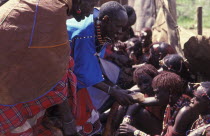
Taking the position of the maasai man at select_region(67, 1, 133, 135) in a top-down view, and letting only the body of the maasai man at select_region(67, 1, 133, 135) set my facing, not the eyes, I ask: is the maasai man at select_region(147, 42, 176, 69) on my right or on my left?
on my left

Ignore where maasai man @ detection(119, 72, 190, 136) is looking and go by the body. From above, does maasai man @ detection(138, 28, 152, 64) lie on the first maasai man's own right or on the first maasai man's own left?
on the first maasai man's own right

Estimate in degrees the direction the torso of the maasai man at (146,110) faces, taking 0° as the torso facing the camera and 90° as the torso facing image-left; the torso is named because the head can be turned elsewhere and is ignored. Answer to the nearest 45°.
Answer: approximately 45°

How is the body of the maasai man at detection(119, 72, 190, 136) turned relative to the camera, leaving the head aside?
to the viewer's left

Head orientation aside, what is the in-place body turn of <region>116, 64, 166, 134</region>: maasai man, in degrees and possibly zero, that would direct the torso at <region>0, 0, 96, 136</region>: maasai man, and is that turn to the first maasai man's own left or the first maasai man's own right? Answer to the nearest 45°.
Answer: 0° — they already face them

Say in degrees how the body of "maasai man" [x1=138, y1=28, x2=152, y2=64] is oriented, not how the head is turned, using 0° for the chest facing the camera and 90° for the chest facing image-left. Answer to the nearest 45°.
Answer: approximately 45°

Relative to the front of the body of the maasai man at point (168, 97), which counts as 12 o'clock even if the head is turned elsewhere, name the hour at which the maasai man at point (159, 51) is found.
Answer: the maasai man at point (159, 51) is roughly at 3 o'clock from the maasai man at point (168, 97).

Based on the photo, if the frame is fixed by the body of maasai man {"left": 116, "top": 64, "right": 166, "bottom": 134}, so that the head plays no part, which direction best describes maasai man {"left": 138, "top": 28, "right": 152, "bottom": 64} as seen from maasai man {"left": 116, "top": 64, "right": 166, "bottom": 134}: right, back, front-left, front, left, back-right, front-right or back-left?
back-right

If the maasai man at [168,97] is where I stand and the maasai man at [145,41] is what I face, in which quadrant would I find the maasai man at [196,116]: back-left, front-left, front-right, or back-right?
back-right

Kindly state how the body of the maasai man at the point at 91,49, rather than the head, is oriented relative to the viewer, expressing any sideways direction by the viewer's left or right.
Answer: facing to the right of the viewer
